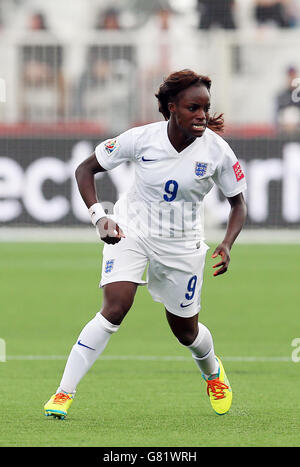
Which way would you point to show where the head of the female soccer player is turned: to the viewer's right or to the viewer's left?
to the viewer's right

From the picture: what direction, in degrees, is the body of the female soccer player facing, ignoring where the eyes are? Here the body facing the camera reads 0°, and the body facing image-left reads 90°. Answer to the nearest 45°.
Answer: approximately 0°
